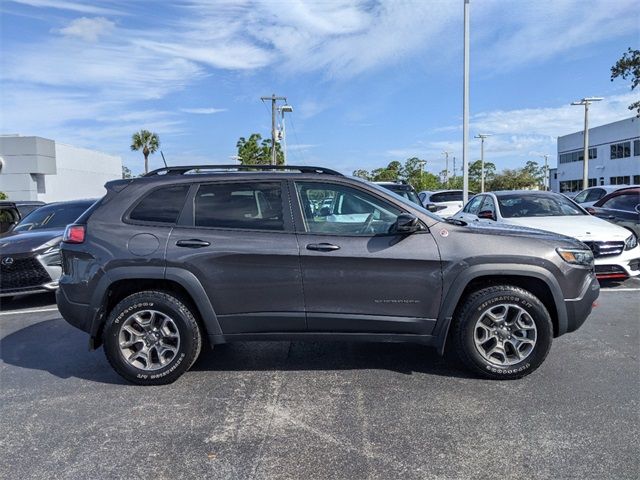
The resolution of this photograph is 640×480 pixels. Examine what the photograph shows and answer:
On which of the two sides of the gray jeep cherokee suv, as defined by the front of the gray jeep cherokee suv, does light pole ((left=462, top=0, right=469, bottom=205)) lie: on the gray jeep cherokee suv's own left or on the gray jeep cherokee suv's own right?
on the gray jeep cherokee suv's own left

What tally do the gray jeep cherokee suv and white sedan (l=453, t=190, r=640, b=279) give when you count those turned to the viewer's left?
0

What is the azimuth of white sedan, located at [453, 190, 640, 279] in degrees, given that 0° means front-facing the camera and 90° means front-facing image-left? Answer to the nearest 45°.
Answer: approximately 315°

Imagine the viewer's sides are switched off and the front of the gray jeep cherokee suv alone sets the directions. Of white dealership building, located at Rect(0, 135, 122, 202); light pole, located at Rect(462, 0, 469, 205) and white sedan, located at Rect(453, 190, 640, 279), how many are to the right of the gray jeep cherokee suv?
0

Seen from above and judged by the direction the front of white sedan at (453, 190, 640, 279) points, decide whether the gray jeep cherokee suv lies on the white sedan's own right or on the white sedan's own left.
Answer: on the white sedan's own right

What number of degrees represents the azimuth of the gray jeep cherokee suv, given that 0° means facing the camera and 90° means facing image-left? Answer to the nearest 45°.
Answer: approximately 270°

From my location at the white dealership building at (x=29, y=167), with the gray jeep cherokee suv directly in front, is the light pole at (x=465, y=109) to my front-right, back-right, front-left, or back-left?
front-left

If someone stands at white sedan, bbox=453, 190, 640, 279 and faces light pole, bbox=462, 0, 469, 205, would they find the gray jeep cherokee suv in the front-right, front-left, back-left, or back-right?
back-left

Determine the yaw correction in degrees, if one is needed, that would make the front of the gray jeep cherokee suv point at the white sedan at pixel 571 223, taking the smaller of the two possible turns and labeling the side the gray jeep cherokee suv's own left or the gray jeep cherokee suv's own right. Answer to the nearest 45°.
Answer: approximately 45° to the gray jeep cherokee suv's own left
